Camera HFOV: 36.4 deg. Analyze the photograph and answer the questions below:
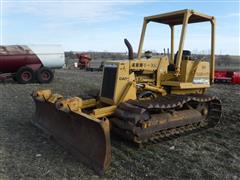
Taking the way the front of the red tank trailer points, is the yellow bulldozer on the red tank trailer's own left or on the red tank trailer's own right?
on the red tank trailer's own left

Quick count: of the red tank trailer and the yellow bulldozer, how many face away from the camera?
0

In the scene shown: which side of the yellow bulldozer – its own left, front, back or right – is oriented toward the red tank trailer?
right

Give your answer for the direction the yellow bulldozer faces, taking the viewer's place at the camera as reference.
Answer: facing the viewer and to the left of the viewer

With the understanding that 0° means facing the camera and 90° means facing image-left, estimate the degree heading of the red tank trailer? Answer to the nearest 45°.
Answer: approximately 90°
